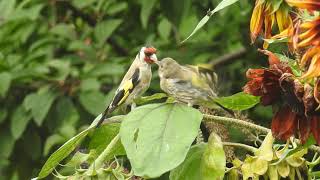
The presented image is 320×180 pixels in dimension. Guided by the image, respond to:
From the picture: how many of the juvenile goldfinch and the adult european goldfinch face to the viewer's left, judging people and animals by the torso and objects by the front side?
1

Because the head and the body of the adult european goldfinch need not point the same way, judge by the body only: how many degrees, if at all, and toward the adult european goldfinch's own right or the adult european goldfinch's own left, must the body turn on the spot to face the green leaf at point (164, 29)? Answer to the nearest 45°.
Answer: approximately 90° to the adult european goldfinch's own left

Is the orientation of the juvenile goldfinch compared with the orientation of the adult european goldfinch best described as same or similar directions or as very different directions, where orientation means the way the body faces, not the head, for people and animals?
very different directions

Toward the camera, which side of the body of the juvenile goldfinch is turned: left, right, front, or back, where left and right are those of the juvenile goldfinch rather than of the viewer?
left

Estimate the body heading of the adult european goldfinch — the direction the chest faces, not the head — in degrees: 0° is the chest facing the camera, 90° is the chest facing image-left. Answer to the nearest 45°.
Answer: approximately 270°

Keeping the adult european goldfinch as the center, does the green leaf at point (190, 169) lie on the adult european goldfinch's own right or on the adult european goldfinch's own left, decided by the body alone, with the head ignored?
on the adult european goldfinch's own right

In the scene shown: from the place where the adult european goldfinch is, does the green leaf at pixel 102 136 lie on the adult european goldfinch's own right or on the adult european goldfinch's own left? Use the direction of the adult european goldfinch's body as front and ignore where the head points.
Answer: on the adult european goldfinch's own right
